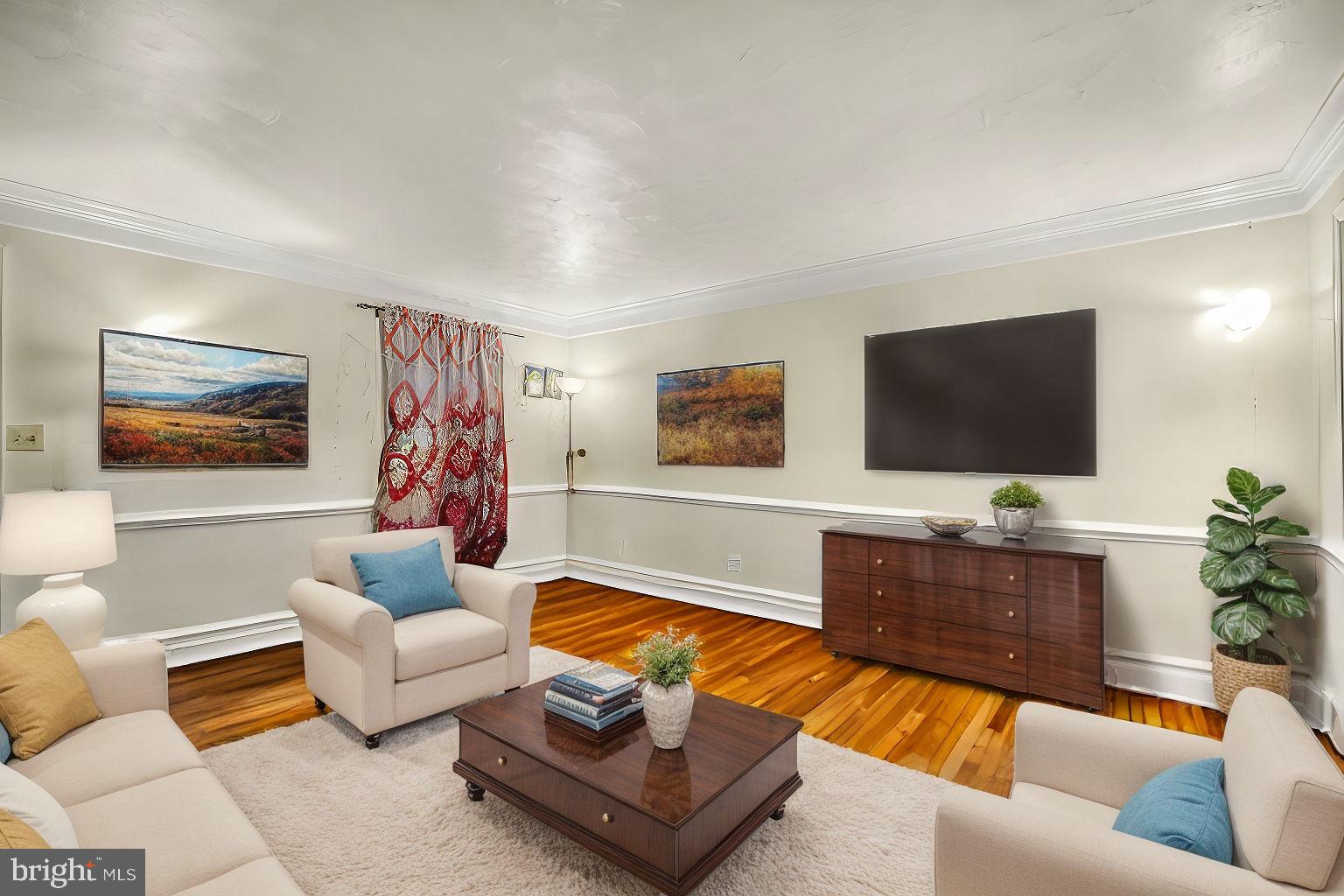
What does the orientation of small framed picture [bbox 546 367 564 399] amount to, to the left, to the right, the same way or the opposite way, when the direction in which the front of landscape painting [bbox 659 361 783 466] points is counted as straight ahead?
to the left

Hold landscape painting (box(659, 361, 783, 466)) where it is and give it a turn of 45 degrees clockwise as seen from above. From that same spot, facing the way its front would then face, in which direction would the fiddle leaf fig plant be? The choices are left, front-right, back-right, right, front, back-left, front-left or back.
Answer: back-left

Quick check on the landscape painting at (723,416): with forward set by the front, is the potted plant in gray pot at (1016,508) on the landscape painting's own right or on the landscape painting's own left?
on the landscape painting's own left

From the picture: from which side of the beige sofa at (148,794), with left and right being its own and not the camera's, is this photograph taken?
right

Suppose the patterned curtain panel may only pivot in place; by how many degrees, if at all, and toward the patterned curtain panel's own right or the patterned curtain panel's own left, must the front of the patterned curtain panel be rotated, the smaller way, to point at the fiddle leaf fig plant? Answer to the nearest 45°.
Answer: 0° — it already faces it

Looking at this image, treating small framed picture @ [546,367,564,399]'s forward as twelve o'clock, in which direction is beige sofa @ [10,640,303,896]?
The beige sofa is roughly at 2 o'clock from the small framed picture.

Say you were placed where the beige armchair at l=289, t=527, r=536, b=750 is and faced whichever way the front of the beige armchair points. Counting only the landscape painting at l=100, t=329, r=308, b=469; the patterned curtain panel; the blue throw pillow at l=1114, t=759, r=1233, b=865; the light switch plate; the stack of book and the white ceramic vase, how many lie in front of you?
3

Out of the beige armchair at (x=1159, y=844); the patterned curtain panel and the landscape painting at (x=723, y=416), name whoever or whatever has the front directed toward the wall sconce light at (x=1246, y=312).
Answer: the patterned curtain panel

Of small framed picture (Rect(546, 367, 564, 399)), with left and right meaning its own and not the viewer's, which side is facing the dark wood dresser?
front

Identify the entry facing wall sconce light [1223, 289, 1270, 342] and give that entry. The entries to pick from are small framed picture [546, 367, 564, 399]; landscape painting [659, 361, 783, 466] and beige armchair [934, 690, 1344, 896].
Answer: the small framed picture

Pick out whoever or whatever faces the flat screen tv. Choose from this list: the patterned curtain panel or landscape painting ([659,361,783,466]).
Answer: the patterned curtain panel

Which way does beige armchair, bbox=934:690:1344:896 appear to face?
to the viewer's left

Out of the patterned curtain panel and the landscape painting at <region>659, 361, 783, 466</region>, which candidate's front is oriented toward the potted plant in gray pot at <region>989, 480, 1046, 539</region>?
the patterned curtain panel

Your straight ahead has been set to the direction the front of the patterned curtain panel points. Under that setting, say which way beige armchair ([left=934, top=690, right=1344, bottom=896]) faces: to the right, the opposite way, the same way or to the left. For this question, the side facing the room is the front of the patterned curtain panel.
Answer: the opposite way

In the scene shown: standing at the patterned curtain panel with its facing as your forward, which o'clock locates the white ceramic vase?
The white ceramic vase is roughly at 1 o'clock from the patterned curtain panel.
